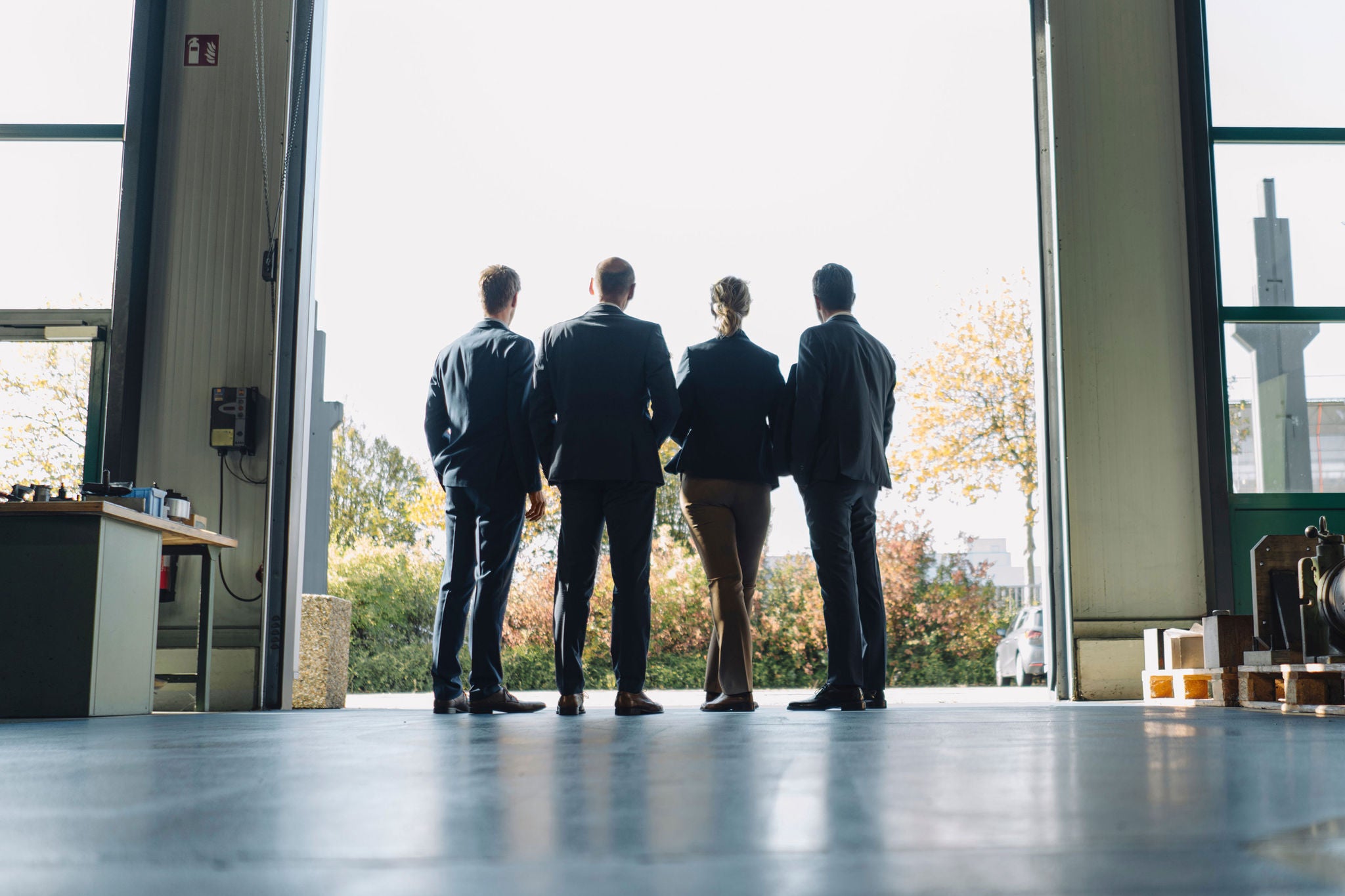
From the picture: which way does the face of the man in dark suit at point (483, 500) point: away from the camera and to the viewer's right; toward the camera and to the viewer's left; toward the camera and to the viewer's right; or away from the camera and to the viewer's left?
away from the camera and to the viewer's right

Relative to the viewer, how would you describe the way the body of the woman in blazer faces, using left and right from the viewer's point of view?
facing away from the viewer

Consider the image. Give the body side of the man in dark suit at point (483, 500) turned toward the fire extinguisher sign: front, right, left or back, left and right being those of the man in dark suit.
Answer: left

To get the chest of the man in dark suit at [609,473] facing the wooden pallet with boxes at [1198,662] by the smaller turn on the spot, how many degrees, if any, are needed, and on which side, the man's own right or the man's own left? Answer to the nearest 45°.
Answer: approximately 90° to the man's own right

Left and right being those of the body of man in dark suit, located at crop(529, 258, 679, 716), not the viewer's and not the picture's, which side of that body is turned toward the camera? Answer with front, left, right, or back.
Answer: back

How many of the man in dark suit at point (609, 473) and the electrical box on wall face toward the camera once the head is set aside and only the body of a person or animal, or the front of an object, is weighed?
1

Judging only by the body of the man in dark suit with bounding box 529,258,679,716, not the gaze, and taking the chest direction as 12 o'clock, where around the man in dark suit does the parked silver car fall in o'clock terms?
The parked silver car is roughly at 1 o'clock from the man in dark suit.

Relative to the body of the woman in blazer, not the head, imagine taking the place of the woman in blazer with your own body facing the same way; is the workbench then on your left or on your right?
on your left
